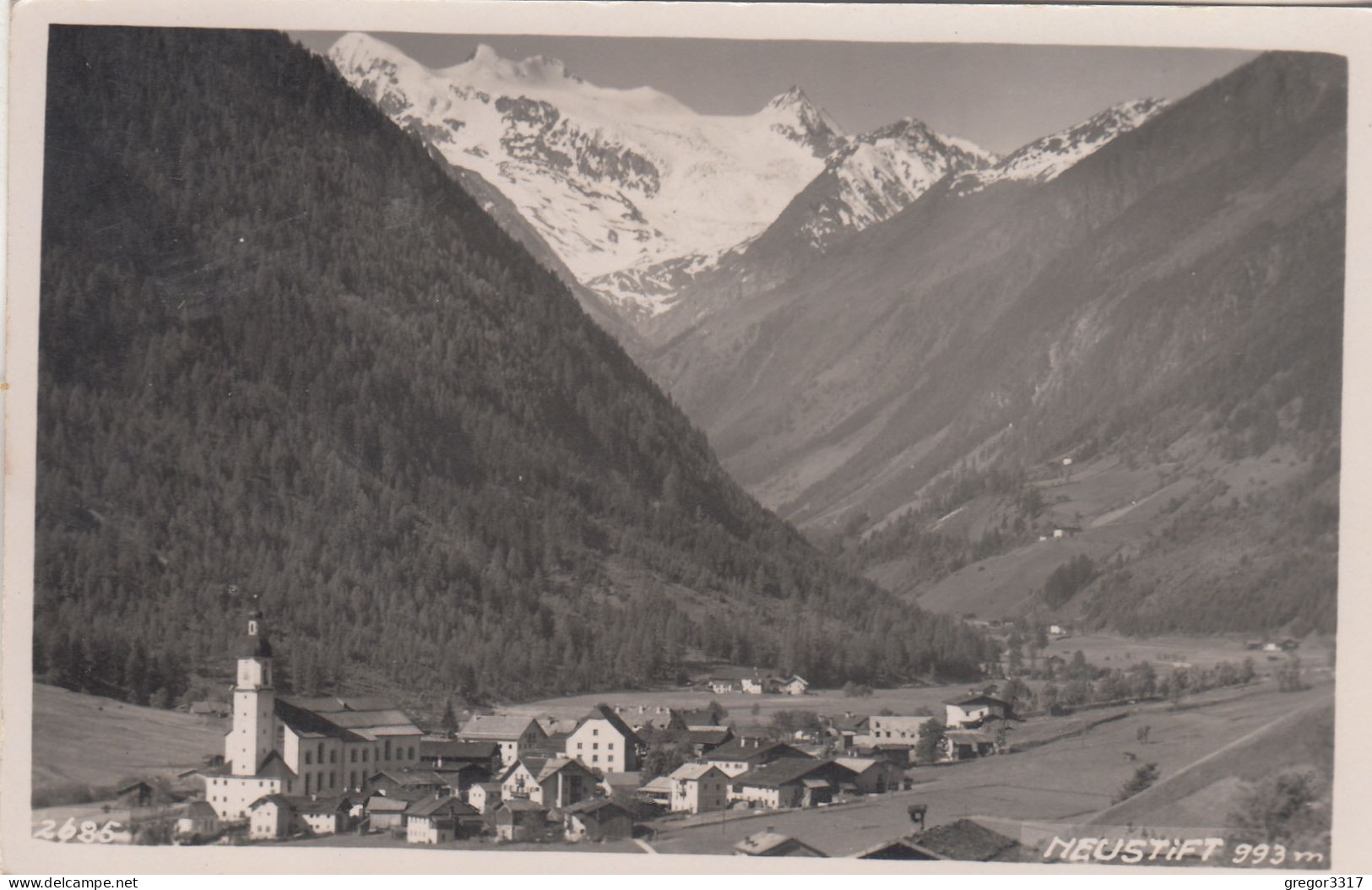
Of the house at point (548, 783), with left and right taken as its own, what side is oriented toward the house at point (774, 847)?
left

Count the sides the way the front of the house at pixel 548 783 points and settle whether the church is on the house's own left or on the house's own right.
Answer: on the house's own right

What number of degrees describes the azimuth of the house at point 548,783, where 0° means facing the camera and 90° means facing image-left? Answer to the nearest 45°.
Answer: approximately 45°

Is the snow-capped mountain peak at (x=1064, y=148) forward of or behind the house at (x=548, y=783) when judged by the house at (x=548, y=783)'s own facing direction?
behind
